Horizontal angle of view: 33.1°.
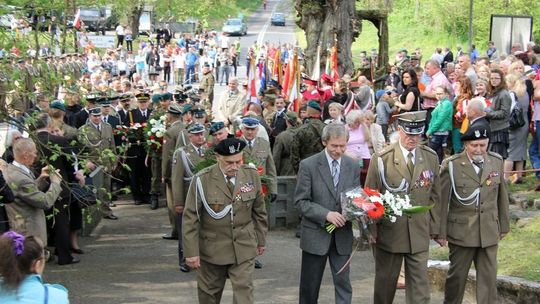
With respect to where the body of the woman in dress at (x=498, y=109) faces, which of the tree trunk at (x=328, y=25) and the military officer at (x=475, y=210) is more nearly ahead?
the military officer

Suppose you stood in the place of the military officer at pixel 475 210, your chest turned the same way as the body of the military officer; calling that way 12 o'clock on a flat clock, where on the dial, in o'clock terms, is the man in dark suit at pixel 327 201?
The man in dark suit is roughly at 2 o'clock from the military officer.

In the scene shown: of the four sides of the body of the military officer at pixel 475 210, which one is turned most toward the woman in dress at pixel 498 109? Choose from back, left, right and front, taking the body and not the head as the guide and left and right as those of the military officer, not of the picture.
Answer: back

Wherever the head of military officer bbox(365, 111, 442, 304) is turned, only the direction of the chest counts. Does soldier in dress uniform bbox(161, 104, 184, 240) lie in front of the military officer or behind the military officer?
behind

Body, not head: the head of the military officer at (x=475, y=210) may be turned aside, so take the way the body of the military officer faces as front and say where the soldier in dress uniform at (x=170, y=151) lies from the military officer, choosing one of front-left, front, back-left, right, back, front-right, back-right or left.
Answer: back-right

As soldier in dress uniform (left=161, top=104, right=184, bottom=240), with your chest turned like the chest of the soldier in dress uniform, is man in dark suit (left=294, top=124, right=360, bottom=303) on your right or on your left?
on your left

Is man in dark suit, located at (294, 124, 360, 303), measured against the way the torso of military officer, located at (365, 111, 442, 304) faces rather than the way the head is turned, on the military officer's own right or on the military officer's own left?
on the military officer's own right

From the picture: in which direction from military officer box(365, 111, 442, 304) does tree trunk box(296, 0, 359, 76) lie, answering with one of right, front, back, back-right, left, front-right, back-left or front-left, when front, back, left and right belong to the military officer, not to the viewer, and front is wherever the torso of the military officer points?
back

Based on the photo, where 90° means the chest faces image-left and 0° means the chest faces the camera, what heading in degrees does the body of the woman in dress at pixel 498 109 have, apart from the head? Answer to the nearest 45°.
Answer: approximately 45°

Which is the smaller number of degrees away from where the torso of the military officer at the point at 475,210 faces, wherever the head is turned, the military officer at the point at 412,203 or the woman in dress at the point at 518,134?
the military officer
